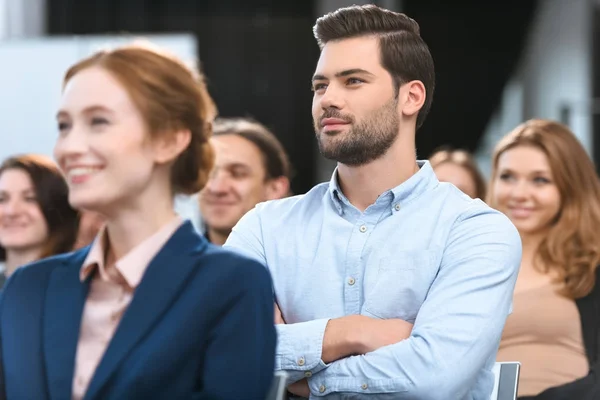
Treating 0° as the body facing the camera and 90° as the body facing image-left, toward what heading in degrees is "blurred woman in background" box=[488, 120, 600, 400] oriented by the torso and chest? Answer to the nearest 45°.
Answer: approximately 45°

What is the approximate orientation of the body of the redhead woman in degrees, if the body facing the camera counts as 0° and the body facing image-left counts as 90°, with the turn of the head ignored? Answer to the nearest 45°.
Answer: approximately 45°

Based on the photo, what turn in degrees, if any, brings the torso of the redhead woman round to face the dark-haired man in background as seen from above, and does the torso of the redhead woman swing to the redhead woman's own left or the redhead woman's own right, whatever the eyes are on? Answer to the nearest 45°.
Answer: approximately 135° to the redhead woman's own right

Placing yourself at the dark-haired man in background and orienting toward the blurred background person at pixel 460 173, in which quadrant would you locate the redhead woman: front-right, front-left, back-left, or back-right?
back-right

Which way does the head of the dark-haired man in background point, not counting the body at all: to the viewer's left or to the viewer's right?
to the viewer's left

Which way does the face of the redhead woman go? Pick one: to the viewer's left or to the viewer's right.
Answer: to the viewer's left

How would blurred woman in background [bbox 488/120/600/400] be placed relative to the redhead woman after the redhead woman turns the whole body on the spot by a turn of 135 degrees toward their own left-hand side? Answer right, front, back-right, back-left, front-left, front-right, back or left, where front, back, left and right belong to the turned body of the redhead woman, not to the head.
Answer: front-left
